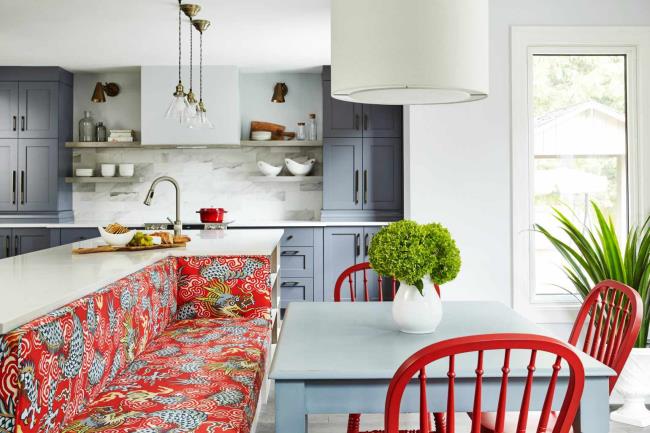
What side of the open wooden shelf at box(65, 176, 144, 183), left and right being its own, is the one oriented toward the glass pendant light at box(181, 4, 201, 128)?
front

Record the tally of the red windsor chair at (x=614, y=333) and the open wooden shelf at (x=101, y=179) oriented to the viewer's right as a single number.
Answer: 0

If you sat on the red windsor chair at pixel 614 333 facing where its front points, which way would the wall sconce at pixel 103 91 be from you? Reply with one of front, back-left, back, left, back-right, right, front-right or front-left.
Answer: right

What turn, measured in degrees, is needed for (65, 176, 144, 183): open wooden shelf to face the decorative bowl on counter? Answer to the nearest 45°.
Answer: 0° — it already faces it

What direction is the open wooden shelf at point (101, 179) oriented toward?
toward the camera

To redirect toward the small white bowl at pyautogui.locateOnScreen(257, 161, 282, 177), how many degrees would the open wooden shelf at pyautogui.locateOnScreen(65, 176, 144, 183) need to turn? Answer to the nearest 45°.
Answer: approximately 90° to its left

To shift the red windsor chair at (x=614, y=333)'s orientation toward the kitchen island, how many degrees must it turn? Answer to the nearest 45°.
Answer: approximately 45° to its right

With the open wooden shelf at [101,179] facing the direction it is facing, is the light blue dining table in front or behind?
in front

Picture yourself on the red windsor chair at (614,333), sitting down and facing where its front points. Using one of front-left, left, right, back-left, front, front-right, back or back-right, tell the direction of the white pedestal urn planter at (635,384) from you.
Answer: back-right

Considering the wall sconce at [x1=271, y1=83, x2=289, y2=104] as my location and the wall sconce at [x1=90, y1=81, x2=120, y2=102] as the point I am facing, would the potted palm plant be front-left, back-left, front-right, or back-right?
back-left

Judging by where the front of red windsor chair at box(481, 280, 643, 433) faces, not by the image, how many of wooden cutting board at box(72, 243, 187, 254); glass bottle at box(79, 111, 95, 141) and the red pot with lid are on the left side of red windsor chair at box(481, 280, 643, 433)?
0

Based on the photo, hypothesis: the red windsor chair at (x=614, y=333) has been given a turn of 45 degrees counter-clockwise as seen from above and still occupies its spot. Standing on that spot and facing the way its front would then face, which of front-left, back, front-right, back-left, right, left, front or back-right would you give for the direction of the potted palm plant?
back

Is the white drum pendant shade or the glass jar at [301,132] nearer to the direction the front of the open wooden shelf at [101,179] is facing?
the white drum pendant shade

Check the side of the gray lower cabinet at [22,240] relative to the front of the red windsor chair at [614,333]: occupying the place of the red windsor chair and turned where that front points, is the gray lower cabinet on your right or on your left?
on your right

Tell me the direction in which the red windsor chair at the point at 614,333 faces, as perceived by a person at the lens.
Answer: facing the viewer and to the left of the viewer

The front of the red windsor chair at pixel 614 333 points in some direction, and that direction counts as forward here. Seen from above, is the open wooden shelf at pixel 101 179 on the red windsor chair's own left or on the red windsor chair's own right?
on the red windsor chair's own right

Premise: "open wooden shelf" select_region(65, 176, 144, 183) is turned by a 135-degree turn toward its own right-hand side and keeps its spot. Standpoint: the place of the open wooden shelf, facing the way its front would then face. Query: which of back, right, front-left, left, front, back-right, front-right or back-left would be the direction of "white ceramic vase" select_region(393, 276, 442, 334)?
back-left

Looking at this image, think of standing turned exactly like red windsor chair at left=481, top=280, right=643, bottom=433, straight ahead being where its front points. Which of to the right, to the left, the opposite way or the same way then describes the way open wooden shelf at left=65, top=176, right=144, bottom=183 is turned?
to the left
